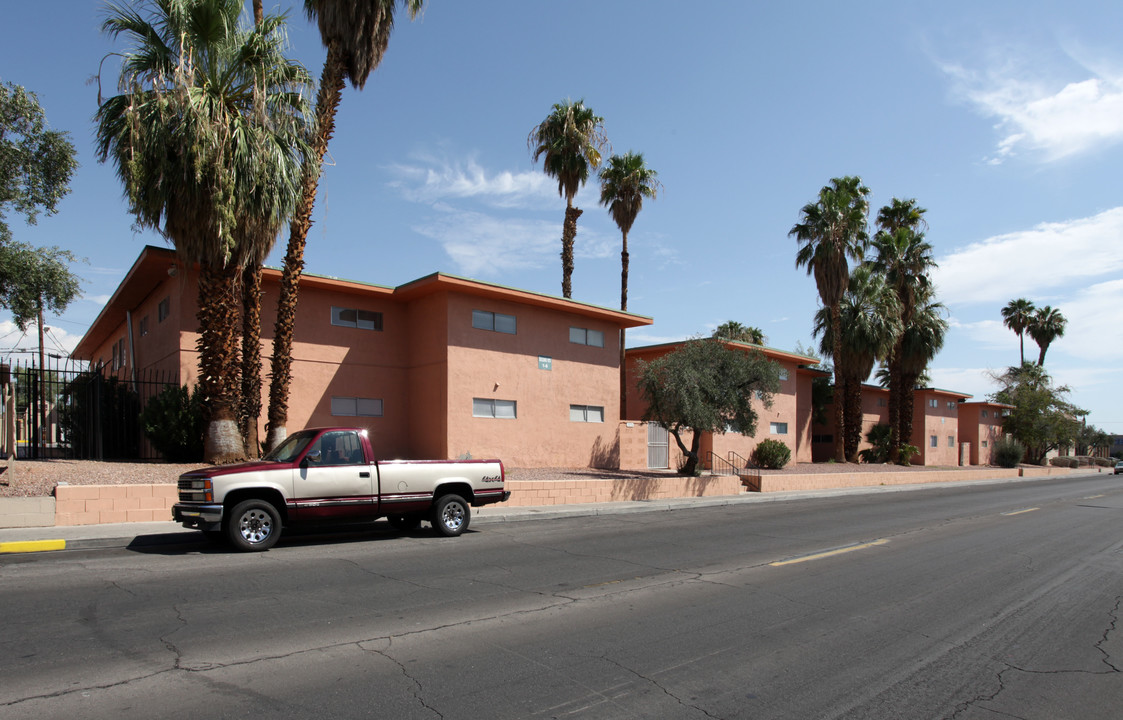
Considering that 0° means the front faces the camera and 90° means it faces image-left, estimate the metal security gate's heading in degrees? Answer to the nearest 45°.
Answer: approximately 0°

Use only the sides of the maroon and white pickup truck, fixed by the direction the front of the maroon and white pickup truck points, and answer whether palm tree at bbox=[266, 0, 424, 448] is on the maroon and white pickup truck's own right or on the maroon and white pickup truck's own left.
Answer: on the maroon and white pickup truck's own right

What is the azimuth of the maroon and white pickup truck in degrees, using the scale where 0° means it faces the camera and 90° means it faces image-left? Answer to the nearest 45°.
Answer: approximately 45°
